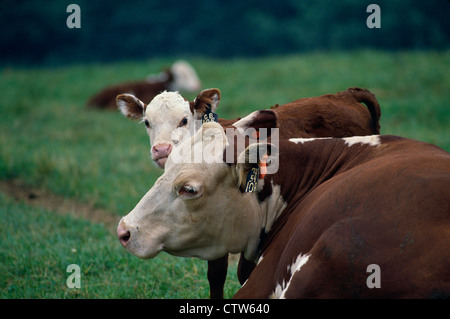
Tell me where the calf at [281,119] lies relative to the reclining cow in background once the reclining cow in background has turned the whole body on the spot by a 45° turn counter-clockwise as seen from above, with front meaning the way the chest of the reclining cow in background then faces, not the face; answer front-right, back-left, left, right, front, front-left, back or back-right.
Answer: back-right

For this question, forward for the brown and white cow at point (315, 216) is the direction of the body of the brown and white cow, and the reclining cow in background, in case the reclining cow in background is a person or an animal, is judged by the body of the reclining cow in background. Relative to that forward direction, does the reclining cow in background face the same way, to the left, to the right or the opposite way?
the opposite way

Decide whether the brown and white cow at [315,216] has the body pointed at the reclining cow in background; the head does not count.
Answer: no

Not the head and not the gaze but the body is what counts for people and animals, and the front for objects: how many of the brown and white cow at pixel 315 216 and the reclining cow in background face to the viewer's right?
1

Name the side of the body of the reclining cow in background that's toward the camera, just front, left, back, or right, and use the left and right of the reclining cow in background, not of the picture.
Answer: right

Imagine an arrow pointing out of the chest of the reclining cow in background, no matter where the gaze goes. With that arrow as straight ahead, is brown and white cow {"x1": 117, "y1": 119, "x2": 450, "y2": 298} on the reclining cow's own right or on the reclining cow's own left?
on the reclining cow's own right

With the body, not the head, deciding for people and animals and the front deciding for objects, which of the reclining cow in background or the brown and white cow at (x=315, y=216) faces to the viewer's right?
the reclining cow in background

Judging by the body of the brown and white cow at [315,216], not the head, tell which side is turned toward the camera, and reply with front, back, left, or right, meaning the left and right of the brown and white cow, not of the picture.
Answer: left

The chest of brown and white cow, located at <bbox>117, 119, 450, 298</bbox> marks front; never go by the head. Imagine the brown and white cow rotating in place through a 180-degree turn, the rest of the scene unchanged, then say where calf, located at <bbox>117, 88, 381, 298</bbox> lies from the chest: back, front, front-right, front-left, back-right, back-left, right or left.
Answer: left
